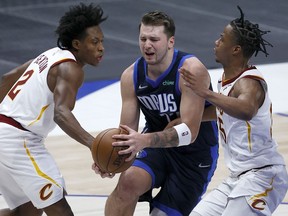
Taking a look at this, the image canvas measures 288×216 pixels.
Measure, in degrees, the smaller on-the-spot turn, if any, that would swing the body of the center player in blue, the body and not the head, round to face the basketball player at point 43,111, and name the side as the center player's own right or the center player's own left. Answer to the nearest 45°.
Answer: approximately 45° to the center player's own right

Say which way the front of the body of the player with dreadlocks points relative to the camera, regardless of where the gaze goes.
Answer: to the viewer's left

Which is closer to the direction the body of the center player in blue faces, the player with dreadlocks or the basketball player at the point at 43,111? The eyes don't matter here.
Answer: the basketball player

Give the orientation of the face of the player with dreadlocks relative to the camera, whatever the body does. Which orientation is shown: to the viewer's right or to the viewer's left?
to the viewer's left

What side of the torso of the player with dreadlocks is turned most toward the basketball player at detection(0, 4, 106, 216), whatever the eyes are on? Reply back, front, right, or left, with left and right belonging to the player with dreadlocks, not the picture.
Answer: front

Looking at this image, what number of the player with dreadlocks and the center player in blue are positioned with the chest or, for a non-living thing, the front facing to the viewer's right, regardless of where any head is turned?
0
